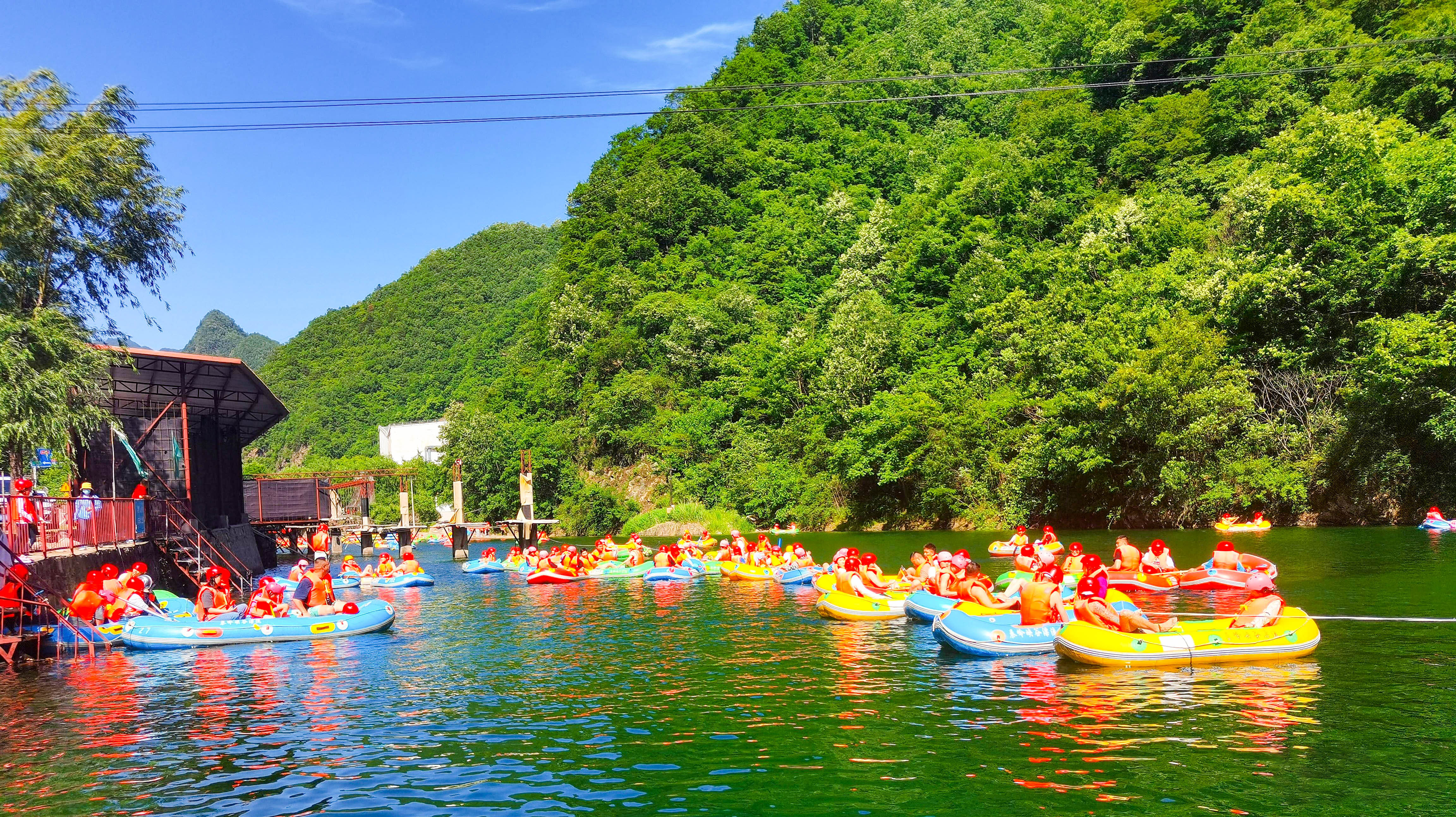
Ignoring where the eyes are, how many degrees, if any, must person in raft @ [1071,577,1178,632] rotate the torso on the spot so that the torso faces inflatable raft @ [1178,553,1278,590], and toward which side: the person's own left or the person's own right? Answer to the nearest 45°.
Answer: approximately 90° to the person's own left

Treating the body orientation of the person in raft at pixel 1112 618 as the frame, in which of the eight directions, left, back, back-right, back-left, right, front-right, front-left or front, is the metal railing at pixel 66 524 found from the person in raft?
back

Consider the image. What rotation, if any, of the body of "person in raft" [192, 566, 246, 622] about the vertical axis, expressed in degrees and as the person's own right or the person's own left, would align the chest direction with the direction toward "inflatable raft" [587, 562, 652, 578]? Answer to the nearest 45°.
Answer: approximately 45° to the person's own left

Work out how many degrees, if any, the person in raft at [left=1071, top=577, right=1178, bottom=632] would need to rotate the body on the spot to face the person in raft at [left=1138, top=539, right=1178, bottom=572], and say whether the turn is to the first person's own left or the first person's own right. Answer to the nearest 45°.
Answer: approximately 90° to the first person's own left

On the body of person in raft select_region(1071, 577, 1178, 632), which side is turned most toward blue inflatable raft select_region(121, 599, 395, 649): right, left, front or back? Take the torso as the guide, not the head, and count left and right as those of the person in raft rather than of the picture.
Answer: back

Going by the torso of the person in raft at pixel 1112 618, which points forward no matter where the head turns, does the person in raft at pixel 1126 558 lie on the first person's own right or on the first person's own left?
on the first person's own left

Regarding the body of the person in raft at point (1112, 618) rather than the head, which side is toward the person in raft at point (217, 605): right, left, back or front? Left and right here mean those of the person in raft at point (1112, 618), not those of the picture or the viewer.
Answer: back

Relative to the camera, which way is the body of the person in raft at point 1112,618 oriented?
to the viewer's right
